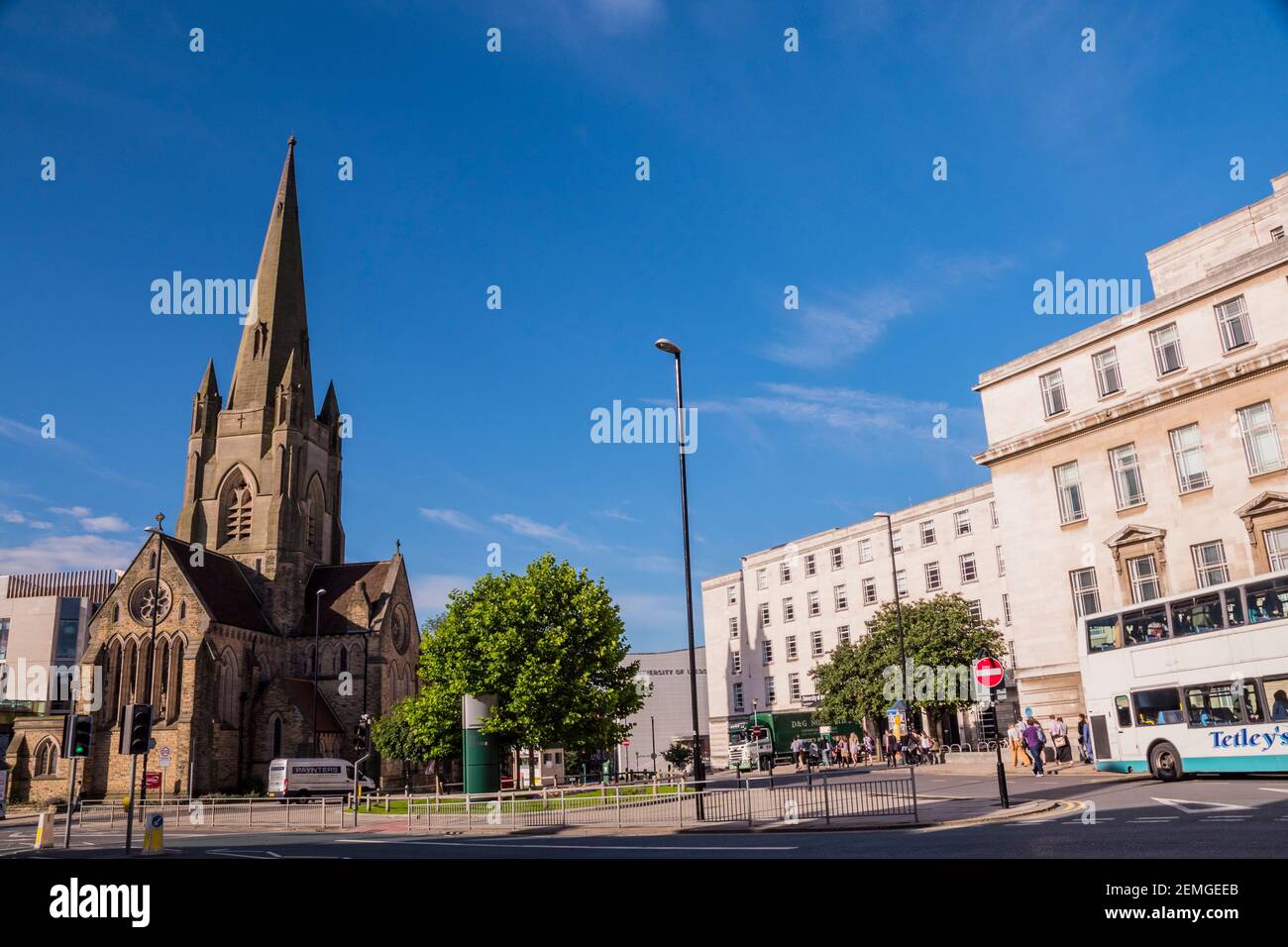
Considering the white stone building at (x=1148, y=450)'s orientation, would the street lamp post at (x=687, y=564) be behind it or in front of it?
in front

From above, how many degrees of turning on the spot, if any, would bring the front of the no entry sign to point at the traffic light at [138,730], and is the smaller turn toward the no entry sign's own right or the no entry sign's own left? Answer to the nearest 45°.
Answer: approximately 90° to the no entry sign's own right

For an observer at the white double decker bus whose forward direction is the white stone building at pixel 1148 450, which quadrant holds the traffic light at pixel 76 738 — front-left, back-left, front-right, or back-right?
back-left

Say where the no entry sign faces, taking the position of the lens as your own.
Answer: facing the viewer

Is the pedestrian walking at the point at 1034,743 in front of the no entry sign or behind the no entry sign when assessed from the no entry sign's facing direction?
behind

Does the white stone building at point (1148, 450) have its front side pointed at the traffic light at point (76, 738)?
yes

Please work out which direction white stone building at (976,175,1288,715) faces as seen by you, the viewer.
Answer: facing the viewer and to the left of the viewer

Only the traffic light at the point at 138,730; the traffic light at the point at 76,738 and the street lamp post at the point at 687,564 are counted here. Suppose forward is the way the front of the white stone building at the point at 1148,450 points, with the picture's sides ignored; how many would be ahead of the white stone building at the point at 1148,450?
3

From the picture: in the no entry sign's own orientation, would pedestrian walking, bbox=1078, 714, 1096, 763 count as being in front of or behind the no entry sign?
behind

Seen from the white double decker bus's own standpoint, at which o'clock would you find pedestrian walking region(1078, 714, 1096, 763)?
The pedestrian walking is roughly at 7 o'clock from the white double decker bus.

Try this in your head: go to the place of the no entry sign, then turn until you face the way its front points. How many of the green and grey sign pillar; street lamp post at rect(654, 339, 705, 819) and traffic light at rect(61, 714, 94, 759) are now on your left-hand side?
0

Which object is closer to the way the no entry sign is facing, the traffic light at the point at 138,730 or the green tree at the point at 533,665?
the traffic light

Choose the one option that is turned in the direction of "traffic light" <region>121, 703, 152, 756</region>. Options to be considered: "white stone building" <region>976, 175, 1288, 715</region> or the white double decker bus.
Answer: the white stone building
